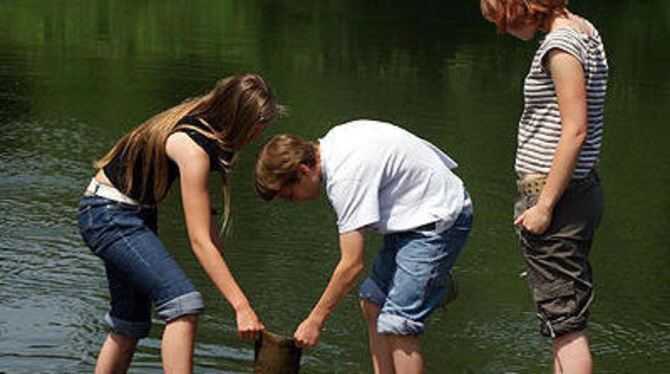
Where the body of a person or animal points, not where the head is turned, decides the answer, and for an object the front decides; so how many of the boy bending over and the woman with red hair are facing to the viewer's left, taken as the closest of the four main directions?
2

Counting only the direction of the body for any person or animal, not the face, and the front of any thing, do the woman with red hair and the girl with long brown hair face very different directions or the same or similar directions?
very different directions

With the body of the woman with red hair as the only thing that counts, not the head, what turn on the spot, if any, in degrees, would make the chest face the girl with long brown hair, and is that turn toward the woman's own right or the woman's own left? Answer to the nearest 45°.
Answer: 0° — they already face them

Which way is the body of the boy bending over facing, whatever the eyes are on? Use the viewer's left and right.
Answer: facing to the left of the viewer

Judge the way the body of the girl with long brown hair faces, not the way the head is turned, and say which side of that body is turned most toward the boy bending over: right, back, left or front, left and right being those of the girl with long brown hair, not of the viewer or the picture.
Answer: front

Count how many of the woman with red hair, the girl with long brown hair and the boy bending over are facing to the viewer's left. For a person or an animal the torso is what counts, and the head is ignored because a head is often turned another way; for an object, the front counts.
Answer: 2

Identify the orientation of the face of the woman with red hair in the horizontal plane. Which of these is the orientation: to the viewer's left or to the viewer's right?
to the viewer's left

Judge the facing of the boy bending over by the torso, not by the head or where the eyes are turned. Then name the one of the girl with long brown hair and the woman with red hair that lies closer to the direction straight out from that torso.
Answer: the girl with long brown hair

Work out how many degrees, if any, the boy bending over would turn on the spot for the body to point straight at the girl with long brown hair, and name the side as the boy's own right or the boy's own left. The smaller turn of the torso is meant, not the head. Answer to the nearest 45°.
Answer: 0° — they already face them

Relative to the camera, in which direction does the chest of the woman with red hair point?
to the viewer's left

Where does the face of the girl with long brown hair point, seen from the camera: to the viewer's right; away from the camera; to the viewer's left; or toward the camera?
to the viewer's right

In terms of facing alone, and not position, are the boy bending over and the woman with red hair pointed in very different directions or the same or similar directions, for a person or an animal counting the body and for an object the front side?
same or similar directions

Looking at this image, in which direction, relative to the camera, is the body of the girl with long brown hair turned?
to the viewer's right

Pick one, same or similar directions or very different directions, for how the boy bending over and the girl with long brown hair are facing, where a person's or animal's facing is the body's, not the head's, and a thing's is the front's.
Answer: very different directions

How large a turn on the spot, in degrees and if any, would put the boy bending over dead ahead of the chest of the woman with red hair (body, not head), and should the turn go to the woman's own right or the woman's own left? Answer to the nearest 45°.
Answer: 0° — they already face them
